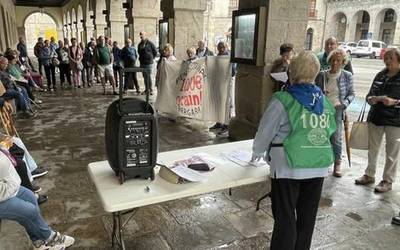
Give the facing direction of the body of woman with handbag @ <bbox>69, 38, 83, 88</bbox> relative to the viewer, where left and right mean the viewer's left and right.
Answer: facing the viewer

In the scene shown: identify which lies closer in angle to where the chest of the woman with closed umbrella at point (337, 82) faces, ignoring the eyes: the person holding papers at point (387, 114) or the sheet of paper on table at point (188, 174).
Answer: the sheet of paper on table

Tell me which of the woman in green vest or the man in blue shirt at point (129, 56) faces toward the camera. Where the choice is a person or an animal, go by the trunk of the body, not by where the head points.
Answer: the man in blue shirt

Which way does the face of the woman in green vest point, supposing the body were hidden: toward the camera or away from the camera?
away from the camera

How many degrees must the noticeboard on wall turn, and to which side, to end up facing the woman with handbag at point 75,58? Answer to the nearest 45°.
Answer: approximately 90° to its right

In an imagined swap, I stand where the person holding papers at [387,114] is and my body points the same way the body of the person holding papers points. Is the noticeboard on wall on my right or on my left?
on my right

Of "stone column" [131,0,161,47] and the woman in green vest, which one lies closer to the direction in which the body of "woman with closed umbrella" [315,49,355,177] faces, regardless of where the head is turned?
the woman in green vest

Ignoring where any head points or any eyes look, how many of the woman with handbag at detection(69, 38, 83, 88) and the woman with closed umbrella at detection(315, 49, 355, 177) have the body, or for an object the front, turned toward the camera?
2

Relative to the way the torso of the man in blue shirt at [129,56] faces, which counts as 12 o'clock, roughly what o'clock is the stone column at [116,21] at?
The stone column is roughly at 6 o'clock from the man in blue shirt.

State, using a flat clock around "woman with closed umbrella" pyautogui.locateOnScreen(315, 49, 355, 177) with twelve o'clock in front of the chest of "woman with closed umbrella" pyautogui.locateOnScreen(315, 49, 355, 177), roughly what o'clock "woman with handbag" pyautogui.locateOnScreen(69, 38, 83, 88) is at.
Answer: "woman with handbag" pyautogui.locateOnScreen(69, 38, 83, 88) is roughly at 4 o'clock from "woman with closed umbrella" pyautogui.locateOnScreen(315, 49, 355, 177).

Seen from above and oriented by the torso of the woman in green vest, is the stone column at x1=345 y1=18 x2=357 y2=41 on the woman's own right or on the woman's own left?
on the woman's own right

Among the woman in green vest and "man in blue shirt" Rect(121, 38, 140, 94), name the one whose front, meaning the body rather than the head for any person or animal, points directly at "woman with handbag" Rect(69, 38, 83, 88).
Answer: the woman in green vest

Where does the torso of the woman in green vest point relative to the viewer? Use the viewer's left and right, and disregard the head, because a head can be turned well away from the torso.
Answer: facing away from the viewer and to the left of the viewer

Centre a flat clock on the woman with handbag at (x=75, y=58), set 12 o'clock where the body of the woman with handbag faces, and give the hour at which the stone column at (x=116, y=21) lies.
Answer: The stone column is roughly at 7 o'clock from the woman with handbag.

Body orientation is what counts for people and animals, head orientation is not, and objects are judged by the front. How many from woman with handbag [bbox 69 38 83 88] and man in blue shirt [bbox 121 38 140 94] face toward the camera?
2

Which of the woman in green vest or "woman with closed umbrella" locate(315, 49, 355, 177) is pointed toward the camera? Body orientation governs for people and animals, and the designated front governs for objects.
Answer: the woman with closed umbrella

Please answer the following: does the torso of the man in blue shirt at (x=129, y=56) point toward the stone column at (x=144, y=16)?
no

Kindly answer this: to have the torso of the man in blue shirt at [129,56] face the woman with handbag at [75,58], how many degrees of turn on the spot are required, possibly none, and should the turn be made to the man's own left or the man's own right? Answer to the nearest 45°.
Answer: approximately 135° to the man's own right

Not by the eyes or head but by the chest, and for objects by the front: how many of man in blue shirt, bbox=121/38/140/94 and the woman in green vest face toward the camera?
1

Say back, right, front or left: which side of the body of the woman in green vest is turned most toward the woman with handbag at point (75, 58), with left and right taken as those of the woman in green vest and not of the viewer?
front

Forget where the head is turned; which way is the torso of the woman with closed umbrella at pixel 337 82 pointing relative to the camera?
toward the camera

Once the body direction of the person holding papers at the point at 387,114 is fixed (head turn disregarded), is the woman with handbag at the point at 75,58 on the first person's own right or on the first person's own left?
on the first person's own right
